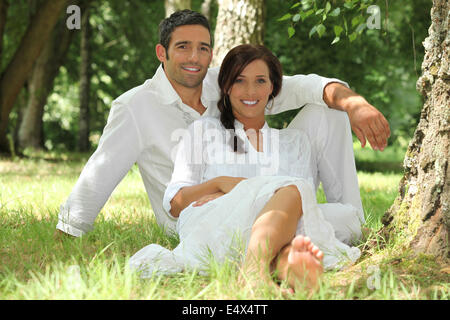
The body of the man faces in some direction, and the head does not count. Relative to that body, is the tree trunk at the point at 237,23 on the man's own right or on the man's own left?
on the man's own left

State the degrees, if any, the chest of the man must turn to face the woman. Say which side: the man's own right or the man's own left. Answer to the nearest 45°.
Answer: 0° — they already face them

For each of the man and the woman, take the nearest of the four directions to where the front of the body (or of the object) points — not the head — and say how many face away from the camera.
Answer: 0

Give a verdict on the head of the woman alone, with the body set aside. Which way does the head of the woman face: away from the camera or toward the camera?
toward the camera

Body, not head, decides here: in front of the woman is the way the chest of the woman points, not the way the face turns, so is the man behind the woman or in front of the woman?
behind

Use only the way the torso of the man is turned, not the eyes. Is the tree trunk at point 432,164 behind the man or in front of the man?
in front

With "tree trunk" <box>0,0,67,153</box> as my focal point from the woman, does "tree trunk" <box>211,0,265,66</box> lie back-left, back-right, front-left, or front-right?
front-right

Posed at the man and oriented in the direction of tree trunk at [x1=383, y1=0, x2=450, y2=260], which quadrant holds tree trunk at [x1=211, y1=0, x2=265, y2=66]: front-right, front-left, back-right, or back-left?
back-left

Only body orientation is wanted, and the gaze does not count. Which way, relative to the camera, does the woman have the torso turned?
toward the camera

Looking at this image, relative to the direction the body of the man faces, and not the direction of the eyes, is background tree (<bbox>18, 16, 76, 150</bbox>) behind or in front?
behind

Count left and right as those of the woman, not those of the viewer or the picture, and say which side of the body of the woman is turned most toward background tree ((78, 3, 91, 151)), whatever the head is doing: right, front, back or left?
back

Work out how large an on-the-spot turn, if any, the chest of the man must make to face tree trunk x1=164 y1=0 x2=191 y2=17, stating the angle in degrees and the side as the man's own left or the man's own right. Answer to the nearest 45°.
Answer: approximately 135° to the man's own left

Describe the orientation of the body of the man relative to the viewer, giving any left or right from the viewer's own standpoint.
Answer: facing the viewer and to the right of the viewer
